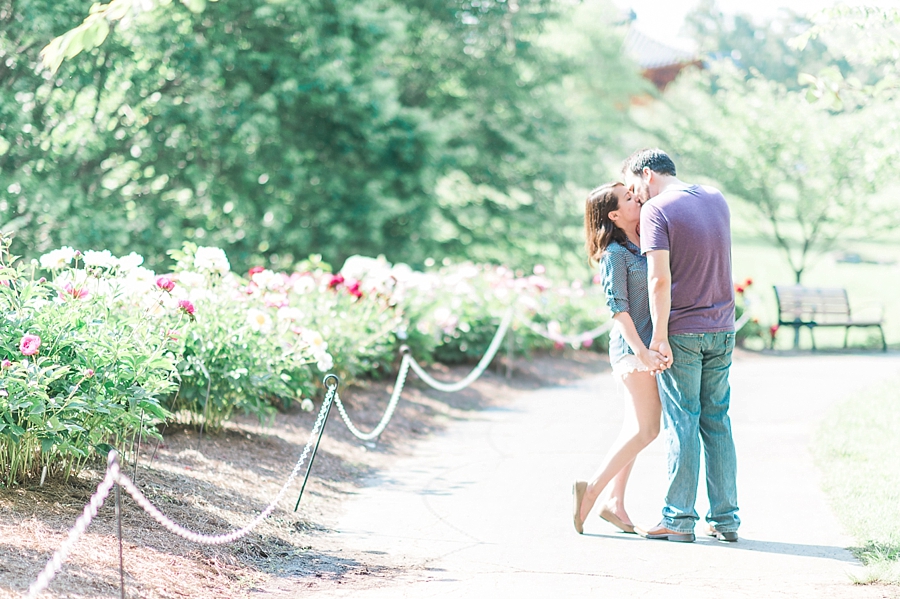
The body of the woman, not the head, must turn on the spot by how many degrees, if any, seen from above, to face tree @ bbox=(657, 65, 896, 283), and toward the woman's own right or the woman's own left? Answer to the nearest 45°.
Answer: approximately 90° to the woman's own left

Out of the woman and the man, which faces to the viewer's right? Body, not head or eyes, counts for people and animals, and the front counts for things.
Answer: the woman

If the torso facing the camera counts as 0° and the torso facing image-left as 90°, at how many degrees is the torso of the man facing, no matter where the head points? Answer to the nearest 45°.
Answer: approximately 135°

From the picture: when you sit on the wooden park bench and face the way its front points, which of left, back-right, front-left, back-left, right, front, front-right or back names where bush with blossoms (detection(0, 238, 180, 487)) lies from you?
front-right

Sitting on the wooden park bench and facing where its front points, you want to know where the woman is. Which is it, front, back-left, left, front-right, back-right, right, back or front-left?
front-right

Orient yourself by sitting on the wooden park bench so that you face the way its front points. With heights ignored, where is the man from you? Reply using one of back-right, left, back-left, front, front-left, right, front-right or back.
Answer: front-right

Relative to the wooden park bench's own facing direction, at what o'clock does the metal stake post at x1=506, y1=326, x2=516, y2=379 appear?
The metal stake post is roughly at 2 o'clock from the wooden park bench.

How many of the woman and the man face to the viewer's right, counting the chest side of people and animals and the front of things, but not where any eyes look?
1

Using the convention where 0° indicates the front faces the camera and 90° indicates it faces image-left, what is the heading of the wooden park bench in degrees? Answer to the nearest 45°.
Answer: approximately 315°

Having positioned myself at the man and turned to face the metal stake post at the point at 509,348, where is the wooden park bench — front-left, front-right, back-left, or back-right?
front-right

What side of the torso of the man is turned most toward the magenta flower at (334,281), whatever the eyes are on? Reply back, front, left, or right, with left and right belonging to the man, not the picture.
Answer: front

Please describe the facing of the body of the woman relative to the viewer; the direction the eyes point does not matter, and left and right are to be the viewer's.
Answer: facing to the right of the viewer

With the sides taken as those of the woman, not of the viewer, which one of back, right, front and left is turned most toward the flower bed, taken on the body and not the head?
back

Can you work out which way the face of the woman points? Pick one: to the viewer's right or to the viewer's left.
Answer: to the viewer's right

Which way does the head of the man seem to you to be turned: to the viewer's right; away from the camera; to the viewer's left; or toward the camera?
to the viewer's left

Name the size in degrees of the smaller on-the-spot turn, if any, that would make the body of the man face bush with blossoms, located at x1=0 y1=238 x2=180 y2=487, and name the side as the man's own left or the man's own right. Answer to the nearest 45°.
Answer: approximately 45° to the man's own left
